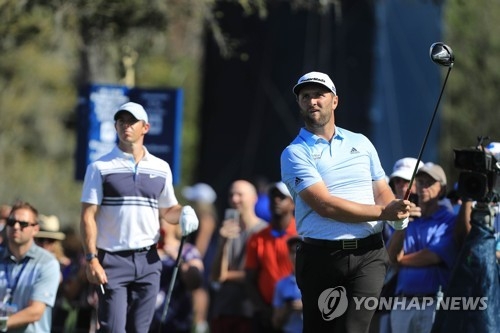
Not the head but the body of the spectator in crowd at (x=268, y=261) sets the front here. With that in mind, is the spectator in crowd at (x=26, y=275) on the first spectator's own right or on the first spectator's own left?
on the first spectator's own right

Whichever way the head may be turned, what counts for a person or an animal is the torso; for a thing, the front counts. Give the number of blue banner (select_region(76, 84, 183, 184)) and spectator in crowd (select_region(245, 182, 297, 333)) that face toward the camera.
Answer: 2

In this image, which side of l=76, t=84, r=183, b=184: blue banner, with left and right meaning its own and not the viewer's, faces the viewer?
front

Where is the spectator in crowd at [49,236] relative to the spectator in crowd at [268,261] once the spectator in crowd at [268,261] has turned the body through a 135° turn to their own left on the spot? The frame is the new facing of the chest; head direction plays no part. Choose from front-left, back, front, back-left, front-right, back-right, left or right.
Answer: back-left

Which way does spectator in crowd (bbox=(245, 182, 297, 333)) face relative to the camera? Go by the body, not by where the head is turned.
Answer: toward the camera

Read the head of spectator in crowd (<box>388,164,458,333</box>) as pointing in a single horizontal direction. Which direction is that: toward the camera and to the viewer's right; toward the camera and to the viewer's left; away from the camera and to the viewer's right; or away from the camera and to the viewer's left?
toward the camera and to the viewer's left

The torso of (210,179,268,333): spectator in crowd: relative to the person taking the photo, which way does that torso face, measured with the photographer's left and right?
facing the viewer and to the left of the viewer
